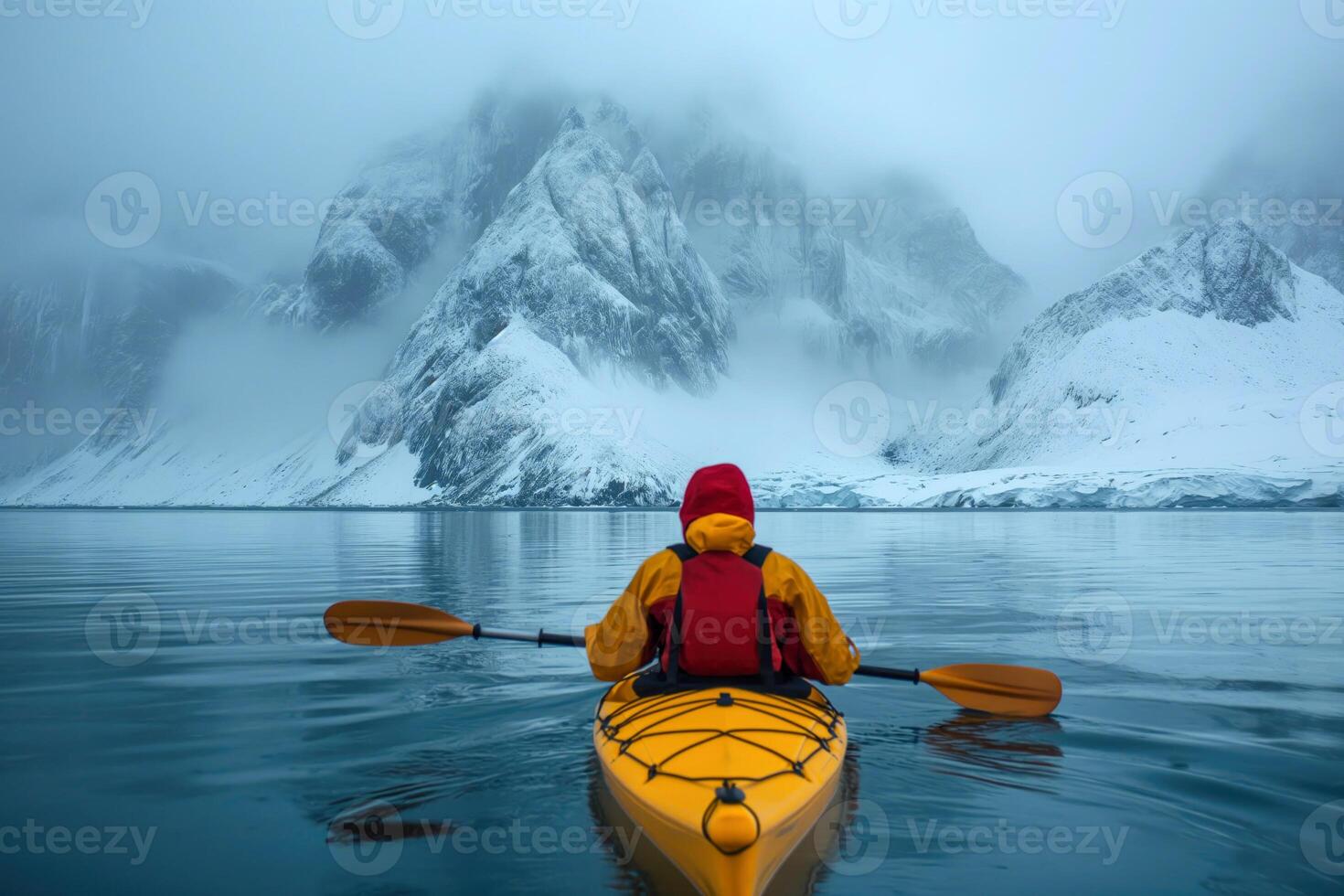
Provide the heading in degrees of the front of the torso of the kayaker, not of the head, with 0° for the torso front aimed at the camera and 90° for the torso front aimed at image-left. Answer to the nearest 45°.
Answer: approximately 180°

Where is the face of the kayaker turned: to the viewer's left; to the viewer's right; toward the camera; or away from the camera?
away from the camera
